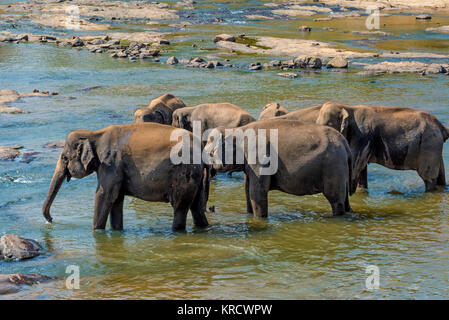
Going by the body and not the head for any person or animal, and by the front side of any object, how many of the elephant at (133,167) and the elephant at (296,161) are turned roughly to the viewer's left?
2

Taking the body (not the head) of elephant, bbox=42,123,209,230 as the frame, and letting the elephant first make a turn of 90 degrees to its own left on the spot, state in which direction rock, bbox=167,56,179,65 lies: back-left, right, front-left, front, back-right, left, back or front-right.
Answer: back

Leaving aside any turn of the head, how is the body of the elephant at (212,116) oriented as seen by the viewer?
to the viewer's left

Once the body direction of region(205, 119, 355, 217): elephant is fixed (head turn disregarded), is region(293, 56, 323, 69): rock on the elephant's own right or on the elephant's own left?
on the elephant's own right

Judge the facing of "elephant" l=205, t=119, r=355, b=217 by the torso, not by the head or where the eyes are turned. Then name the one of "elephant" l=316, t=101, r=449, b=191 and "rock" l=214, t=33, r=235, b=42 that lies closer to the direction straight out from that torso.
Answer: the rock

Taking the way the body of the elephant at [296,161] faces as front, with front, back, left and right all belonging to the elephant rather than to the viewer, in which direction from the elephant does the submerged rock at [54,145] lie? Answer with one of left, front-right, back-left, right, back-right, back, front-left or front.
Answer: front-right

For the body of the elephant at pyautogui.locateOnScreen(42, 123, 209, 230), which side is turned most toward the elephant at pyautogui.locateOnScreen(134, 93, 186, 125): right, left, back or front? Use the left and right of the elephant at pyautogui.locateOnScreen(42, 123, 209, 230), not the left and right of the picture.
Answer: right

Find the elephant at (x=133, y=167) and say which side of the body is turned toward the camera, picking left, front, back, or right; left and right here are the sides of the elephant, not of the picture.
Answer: left

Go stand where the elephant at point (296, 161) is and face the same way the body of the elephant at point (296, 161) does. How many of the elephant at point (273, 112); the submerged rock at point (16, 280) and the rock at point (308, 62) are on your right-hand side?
2

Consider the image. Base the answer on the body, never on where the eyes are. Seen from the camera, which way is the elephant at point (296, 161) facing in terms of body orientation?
to the viewer's left

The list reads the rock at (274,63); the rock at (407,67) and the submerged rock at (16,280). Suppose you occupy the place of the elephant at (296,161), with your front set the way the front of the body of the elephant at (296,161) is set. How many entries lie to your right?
2

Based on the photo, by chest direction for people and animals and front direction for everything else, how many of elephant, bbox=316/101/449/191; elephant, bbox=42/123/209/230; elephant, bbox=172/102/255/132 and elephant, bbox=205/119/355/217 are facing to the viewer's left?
4

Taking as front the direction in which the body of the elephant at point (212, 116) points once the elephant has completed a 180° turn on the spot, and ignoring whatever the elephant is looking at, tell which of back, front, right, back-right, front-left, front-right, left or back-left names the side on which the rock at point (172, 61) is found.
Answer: left

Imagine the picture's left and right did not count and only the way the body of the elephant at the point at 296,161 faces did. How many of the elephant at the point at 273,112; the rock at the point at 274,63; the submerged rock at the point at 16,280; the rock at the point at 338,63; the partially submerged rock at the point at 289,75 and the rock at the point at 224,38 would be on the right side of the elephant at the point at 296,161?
5

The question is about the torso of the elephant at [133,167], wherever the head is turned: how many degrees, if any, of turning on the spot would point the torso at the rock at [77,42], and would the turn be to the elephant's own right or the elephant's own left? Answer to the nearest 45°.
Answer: approximately 90° to the elephant's own right

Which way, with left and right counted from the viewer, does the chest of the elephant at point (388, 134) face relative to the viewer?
facing to the left of the viewer
